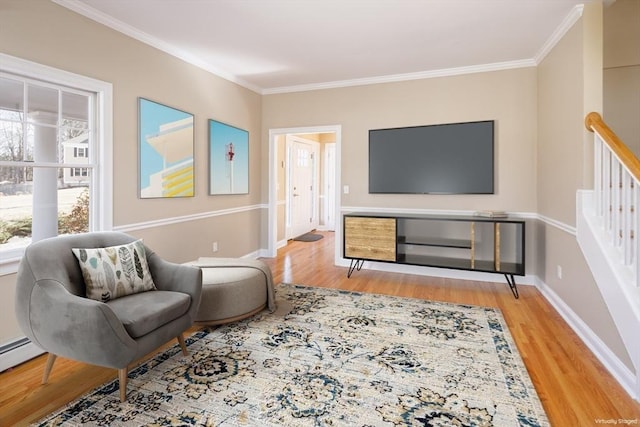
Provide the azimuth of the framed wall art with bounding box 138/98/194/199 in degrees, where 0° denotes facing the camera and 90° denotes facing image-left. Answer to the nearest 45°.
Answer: approximately 315°

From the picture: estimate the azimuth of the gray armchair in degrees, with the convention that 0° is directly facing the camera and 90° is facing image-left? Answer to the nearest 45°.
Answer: approximately 315°

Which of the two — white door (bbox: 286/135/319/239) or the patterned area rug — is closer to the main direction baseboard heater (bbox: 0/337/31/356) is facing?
the patterned area rug

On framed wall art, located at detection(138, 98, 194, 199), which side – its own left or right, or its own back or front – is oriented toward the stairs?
front

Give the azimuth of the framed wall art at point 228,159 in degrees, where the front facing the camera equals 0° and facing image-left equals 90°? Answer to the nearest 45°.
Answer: approximately 315°

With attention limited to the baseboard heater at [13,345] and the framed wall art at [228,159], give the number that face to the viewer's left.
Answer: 0

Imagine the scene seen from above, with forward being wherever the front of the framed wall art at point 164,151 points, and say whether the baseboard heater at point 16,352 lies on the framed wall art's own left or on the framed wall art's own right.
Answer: on the framed wall art's own right

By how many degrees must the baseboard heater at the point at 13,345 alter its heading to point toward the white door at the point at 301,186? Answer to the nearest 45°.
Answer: approximately 90° to its left
